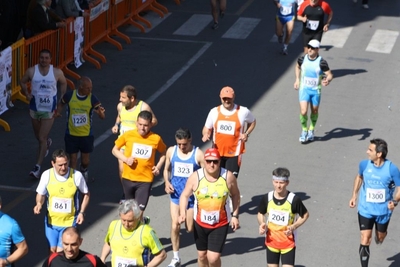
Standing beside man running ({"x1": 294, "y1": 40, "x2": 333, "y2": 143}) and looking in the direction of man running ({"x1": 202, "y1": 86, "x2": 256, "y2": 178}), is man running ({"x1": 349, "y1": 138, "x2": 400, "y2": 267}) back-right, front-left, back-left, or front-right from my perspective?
front-left

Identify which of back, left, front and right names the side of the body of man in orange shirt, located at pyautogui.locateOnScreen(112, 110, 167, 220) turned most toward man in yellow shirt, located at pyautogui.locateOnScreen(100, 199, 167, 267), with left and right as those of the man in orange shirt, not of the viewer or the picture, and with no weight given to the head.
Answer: front

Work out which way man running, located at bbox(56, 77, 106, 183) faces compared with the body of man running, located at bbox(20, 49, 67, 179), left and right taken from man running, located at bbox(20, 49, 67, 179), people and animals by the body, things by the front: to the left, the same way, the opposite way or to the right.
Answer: the same way

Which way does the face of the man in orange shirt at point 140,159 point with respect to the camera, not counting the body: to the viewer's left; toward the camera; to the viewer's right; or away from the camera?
toward the camera

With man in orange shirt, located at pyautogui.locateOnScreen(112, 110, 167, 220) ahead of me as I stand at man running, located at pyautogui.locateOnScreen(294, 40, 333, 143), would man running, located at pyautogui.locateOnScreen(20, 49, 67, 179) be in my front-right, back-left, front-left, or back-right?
front-right

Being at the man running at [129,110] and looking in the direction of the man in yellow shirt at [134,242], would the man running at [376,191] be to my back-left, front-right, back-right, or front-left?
front-left

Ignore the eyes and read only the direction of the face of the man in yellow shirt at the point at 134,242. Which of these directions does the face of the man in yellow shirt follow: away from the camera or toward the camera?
toward the camera

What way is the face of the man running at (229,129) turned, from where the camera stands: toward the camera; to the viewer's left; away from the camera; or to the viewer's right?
toward the camera

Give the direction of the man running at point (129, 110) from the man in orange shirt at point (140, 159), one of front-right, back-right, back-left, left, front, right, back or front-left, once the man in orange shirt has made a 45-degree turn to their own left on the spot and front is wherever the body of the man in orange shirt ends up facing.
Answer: back-left

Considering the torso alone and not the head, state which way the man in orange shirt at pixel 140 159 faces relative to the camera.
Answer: toward the camera

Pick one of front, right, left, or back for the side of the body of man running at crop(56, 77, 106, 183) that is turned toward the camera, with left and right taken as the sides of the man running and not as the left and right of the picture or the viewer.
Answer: front

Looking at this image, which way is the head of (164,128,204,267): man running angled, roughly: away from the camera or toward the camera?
toward the camera

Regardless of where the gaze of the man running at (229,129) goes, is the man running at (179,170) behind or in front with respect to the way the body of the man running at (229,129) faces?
in front

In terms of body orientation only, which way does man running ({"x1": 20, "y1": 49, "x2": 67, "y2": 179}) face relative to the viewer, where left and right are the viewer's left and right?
facing the viewer

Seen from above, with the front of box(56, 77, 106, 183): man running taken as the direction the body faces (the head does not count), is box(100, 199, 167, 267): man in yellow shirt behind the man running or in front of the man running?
in front
